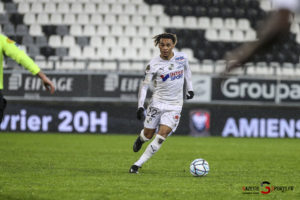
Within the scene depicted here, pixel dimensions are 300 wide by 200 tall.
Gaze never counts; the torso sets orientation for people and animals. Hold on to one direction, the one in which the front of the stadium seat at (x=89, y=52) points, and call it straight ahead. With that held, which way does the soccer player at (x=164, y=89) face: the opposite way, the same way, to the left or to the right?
the same way

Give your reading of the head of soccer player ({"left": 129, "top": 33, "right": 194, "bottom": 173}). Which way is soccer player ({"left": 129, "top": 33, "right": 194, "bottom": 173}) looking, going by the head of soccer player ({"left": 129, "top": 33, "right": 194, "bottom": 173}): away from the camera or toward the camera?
toward the camera

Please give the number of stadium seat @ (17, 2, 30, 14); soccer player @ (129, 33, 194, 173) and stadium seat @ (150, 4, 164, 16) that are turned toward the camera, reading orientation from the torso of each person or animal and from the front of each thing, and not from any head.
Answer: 3

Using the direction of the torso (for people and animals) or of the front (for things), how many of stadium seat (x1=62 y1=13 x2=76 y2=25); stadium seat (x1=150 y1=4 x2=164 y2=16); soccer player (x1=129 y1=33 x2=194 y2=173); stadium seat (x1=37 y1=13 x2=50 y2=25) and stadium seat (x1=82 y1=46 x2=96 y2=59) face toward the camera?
5

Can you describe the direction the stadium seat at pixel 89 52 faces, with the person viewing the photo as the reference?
facing the viewer

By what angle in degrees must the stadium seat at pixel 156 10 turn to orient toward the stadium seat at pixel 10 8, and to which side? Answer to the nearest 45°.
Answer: approximately 90° to its right

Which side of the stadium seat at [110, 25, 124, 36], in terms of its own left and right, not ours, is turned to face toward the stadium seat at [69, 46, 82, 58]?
right

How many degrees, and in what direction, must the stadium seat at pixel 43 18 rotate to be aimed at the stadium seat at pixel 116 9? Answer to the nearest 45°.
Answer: approximately 90° to its left

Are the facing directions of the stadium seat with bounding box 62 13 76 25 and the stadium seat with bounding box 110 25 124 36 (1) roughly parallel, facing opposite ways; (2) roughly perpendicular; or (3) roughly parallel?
roughly parallel

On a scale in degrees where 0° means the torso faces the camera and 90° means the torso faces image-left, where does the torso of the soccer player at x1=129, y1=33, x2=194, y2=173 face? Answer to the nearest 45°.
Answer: approximately 0°

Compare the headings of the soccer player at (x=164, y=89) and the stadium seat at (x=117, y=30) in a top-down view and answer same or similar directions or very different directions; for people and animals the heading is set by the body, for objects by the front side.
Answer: same or similar directions

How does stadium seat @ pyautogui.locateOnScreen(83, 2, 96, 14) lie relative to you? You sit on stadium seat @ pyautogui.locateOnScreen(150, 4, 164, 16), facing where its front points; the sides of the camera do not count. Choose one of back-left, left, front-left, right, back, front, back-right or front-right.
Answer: right

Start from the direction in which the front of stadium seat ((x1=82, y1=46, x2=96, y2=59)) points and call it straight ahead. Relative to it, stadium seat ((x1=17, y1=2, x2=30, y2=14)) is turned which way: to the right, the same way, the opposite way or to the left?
the same way

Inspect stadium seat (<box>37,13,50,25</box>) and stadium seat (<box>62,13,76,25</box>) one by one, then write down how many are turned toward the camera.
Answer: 2

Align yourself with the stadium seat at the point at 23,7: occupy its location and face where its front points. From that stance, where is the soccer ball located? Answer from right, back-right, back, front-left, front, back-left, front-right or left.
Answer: front

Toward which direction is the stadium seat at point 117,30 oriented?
toward the camera

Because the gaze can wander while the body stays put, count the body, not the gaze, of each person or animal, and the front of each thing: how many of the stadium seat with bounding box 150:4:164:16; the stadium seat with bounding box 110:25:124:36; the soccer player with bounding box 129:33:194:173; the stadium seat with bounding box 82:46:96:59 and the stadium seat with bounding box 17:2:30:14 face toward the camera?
5
